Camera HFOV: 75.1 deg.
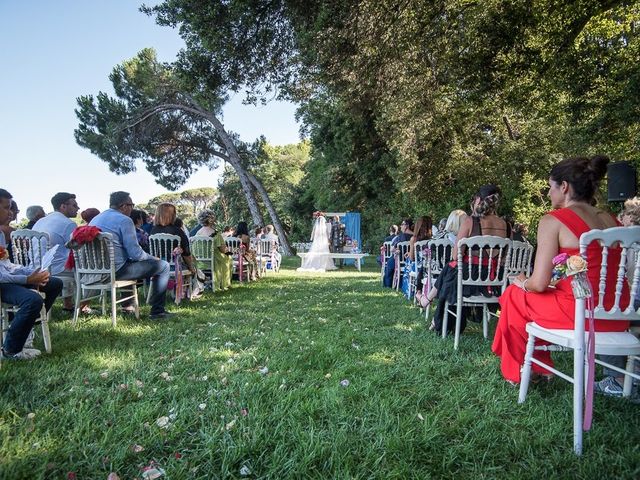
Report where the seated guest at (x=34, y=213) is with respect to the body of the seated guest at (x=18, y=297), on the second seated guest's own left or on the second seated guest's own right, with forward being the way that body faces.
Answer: on the second seated guest's own left

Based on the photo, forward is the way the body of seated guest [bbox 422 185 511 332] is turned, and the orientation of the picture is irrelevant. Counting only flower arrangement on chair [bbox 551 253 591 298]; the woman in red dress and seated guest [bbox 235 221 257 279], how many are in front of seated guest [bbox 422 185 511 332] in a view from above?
1

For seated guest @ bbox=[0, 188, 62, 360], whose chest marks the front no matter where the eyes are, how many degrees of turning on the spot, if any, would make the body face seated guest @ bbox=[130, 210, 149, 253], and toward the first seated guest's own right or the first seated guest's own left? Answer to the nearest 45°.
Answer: approximately 45° to the first seated guest's own left

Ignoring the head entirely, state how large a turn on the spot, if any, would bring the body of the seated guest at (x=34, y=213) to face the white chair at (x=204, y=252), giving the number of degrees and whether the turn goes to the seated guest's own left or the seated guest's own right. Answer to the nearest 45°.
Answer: approximately 45° to the seated guest's own right

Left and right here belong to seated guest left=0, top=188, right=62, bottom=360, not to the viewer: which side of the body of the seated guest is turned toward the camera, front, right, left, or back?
right

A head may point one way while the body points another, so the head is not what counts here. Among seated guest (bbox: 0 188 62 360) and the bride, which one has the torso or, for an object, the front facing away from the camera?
the bride

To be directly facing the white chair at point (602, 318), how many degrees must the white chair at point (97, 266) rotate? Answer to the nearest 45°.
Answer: approximately 90° to its right

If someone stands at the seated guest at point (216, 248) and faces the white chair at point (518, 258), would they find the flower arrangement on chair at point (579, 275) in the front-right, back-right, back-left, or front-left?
front-right

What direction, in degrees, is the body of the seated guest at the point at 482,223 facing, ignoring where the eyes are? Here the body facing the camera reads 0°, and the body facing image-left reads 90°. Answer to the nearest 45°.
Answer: approximately 135°

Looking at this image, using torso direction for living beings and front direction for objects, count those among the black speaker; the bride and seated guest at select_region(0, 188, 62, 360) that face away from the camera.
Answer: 1

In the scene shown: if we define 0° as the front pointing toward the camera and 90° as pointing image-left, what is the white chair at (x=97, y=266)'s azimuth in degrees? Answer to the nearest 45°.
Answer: approximately 225°

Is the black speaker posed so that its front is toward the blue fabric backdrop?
no

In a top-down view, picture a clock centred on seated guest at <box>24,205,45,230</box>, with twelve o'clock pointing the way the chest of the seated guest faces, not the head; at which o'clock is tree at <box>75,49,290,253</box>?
The tree is roughly at 11 o'clock from the seated guest.

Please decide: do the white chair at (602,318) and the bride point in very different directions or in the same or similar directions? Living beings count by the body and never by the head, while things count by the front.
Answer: same or similar directions

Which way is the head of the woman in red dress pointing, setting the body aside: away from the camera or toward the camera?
away from the camera

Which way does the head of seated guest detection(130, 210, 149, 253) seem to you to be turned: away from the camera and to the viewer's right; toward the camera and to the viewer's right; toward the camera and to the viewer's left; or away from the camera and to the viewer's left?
away from the camera and to the viewer's right

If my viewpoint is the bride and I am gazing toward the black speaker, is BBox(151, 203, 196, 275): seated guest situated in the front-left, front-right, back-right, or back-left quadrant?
front-right

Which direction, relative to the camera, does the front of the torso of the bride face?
away from the camera

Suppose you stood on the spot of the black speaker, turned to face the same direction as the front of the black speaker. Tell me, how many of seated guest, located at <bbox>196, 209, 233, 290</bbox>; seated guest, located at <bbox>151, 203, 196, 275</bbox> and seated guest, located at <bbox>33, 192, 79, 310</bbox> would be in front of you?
3

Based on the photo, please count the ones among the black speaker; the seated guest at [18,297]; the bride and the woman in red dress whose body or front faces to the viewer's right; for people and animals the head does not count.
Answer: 1

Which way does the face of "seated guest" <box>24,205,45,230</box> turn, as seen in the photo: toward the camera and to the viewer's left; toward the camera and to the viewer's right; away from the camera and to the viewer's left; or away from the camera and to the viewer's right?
away from the camera and to the viewer's right

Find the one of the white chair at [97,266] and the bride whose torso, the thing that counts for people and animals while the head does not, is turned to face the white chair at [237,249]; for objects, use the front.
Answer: the white chair at [97,266]
